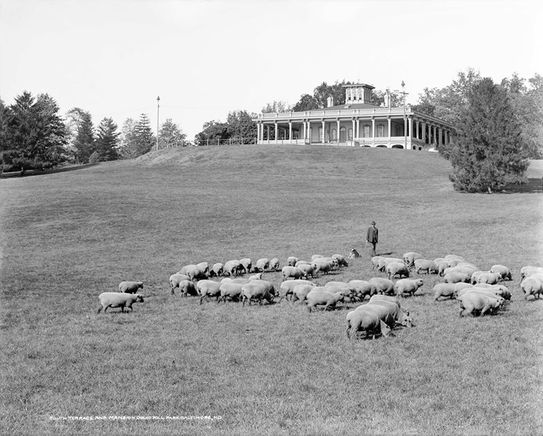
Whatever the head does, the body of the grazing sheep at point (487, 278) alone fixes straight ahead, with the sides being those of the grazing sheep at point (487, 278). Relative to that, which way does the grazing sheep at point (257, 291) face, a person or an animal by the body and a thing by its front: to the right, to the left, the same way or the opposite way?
the same way

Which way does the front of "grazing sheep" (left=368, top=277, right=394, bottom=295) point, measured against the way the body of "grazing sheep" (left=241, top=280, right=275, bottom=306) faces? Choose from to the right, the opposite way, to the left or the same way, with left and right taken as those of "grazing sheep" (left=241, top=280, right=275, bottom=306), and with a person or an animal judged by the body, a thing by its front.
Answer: the same way

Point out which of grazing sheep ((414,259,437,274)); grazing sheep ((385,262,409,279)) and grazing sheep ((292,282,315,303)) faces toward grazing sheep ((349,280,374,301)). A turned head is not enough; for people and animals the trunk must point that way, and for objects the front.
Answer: grazing sheep ((292,282,315,303))

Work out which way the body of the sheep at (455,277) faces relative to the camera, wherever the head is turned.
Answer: to the viewer's right

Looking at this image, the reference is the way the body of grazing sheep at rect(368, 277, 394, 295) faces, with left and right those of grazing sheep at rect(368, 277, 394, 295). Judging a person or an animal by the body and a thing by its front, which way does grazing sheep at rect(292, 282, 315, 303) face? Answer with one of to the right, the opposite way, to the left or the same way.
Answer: the same way
